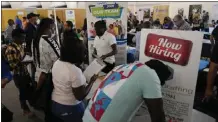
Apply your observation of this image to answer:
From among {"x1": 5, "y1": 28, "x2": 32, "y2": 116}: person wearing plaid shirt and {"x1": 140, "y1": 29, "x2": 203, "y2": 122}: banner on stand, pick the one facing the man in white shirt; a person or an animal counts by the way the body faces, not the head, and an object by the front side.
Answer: the person wearing plaid shirt

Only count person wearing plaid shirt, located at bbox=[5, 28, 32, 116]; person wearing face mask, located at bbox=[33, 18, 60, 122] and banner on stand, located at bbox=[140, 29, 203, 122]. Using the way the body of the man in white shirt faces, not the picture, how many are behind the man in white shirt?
0

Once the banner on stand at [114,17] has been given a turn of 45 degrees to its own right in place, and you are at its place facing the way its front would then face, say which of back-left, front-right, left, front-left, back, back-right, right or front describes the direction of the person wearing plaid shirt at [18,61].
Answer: front

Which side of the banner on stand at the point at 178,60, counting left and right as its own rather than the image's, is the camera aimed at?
front

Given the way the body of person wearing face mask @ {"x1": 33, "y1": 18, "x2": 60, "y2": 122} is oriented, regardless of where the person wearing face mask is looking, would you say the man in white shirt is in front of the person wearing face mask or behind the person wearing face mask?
in front

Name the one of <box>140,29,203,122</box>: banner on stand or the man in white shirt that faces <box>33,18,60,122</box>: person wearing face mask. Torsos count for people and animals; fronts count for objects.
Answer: the man in white shirt

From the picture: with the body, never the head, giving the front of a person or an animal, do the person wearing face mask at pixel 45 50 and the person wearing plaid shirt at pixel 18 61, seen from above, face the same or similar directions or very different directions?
same or similar directions

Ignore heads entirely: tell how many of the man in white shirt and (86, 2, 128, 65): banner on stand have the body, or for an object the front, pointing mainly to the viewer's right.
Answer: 0

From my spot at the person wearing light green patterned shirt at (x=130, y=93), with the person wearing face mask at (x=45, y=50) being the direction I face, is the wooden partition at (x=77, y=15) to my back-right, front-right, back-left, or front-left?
front-right

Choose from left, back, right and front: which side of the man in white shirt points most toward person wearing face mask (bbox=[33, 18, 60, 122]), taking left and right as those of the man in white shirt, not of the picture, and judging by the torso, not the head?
front

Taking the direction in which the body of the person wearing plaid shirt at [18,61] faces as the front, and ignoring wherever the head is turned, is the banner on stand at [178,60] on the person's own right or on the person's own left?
on the person's own right

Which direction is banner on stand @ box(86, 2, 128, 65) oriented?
toward the camera

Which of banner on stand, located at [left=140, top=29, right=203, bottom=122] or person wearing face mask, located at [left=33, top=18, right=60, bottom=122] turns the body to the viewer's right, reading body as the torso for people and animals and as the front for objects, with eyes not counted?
the person wearing face mask

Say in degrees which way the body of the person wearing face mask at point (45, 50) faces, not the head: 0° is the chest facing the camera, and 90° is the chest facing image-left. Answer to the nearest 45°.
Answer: approximately 270°

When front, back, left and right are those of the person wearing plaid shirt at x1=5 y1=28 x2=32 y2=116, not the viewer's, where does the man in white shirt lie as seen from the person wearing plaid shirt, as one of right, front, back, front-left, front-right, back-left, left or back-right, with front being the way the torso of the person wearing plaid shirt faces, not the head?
front

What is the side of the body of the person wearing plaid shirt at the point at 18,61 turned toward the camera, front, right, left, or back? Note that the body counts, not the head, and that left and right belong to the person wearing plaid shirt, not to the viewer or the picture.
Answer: right
